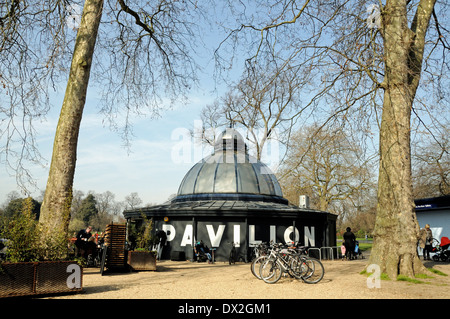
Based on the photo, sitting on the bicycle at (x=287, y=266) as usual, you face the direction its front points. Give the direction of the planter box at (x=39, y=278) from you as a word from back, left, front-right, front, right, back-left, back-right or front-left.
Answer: front-left

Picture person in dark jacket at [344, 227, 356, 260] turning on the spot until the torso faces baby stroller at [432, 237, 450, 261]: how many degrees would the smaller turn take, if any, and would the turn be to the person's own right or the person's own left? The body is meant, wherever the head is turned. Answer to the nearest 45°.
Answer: approximately 135° to the person's own right

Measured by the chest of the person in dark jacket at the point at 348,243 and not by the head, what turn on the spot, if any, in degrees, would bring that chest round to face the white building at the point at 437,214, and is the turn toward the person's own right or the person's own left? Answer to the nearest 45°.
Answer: approximately 90° to the person's own right

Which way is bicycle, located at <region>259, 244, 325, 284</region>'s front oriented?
to the viewer's left

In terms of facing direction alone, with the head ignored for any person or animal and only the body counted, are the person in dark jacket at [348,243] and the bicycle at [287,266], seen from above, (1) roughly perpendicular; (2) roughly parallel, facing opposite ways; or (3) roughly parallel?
roughly perpendicular

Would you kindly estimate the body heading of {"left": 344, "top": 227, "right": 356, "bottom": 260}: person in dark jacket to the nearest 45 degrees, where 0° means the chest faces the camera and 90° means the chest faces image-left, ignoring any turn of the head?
approximately 180°

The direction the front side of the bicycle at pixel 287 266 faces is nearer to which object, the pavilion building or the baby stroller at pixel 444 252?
the pavilion building

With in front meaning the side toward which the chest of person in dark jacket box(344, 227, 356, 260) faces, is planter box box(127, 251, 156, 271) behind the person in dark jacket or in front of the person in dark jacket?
behind

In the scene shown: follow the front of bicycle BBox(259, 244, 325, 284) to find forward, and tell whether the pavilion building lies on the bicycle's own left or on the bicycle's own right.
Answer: on the bicycle's own right

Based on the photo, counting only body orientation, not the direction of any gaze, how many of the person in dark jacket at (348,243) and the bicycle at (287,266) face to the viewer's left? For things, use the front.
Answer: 1

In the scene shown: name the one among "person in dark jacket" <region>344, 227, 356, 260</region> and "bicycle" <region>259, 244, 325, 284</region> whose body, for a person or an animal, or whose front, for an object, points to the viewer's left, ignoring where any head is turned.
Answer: the bicycle
